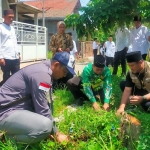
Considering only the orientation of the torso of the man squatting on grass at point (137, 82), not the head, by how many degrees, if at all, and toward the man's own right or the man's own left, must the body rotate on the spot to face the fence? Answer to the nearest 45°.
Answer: approximately 90° to the man's own right

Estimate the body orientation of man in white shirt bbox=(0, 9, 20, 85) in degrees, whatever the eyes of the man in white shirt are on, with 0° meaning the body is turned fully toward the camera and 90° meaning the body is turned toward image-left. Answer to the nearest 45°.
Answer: approximately 315°

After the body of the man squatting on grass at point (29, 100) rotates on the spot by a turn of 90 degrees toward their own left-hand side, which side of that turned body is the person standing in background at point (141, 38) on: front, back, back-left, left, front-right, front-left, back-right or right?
front-right

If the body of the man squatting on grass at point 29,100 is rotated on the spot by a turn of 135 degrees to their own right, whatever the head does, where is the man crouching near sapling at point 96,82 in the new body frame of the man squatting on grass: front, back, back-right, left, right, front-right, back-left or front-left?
back

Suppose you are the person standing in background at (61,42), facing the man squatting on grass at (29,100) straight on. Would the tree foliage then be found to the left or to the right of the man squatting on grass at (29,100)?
left

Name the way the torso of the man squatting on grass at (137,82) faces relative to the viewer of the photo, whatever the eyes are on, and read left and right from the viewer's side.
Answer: facing the viewer and to the left of the viewer

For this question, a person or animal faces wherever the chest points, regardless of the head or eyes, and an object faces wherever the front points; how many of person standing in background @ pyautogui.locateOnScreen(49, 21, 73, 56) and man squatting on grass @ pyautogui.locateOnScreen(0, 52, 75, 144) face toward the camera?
1

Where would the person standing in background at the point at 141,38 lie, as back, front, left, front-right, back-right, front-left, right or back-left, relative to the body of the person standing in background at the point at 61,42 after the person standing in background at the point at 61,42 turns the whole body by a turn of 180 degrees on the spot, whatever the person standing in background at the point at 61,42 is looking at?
right

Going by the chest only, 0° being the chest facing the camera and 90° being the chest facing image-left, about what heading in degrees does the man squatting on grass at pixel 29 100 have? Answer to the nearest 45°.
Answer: approximately 270°

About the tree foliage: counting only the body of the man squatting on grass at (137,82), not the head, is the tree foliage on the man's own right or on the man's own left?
on the man's own right

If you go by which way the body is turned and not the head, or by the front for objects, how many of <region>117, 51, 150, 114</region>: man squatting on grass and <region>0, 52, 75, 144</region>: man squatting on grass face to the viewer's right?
1

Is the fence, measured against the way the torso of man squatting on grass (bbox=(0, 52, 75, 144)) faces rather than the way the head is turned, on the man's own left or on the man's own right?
on the man's own left

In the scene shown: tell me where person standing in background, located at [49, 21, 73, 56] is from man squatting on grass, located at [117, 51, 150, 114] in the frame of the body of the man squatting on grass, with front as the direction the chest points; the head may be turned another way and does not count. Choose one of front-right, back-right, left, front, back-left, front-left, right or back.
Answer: right

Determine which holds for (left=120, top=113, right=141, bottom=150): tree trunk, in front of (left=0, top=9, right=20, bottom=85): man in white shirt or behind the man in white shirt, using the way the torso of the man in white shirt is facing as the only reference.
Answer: in front

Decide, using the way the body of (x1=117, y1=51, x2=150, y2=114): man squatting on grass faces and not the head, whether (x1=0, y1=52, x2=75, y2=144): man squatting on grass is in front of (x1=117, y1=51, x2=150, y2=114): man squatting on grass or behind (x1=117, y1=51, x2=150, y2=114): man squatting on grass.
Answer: in front

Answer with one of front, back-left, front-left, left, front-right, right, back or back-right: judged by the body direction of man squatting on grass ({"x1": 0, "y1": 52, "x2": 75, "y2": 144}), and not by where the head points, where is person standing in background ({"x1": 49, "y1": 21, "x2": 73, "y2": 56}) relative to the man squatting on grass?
left
